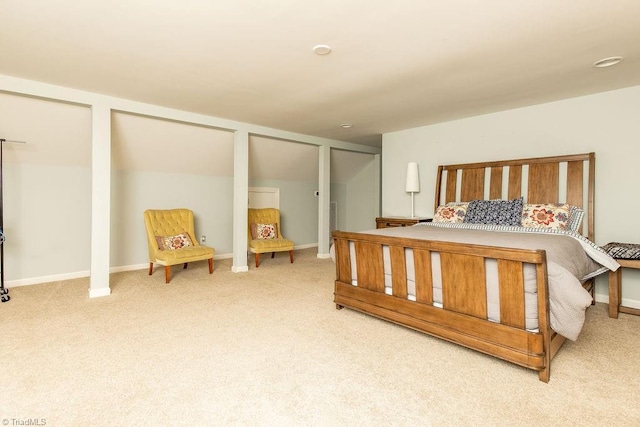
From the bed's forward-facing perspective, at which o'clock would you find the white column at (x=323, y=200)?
The white column is roughly at 3 o'clock from the bed.

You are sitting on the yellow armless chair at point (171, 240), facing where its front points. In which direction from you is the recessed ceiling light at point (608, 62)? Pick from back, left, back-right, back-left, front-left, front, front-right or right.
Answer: front

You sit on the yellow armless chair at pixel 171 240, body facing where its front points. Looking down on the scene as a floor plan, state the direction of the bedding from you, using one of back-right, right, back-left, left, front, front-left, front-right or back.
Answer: front

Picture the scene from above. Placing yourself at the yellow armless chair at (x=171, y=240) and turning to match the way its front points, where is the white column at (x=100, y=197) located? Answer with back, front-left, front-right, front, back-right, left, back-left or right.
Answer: right

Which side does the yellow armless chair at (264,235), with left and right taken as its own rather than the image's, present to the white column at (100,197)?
right

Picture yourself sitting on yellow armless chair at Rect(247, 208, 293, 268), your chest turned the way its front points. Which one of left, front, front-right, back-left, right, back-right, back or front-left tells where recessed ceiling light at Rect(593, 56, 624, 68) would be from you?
front

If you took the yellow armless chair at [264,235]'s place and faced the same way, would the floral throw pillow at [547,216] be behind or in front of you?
in front

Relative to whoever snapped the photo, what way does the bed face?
facing the viewer and to the left of the viewer

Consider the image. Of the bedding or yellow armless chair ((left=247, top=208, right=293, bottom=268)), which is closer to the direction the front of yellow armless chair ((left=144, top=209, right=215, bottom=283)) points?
the bedding

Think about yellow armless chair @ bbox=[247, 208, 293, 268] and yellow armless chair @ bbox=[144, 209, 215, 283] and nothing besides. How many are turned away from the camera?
0

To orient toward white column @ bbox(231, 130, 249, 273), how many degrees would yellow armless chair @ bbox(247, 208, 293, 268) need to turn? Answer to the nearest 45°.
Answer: approximately 90° to its right

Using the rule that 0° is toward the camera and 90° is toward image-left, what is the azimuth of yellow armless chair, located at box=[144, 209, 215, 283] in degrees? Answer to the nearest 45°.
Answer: approximately 315°
